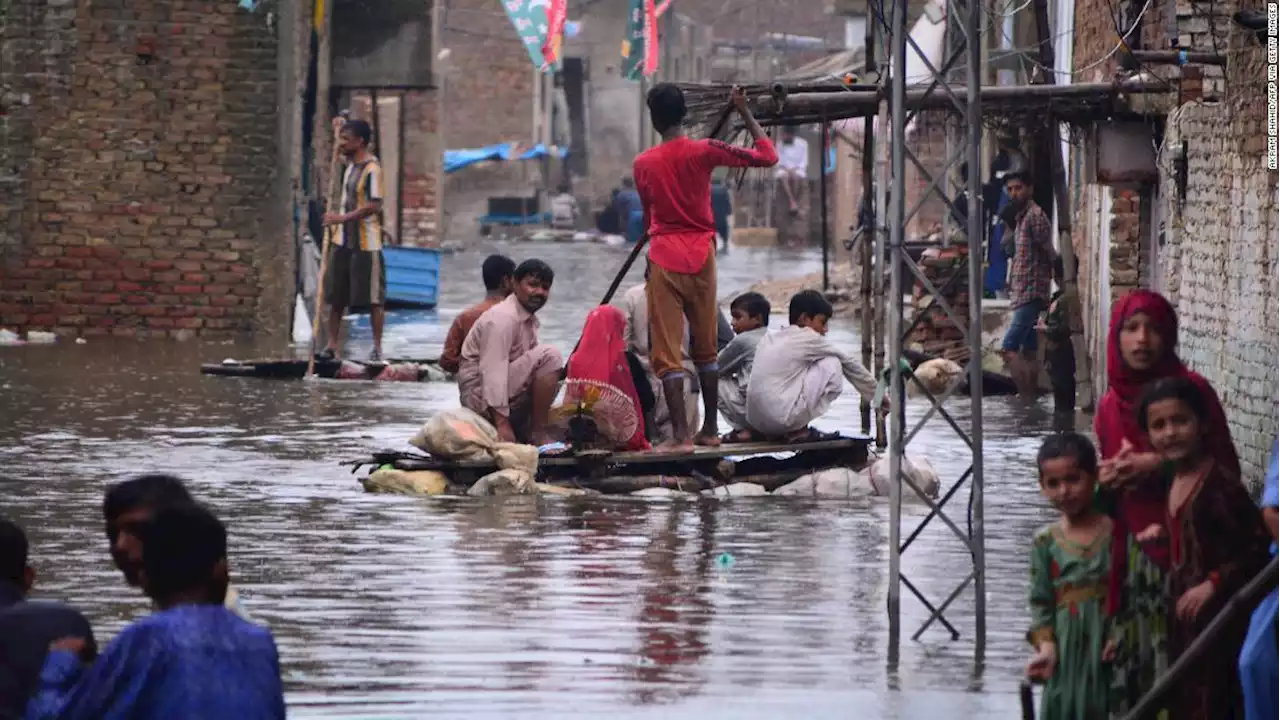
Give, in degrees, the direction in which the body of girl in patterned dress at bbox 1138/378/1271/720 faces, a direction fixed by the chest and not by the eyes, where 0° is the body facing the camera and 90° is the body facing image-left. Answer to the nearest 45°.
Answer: approximately 45°

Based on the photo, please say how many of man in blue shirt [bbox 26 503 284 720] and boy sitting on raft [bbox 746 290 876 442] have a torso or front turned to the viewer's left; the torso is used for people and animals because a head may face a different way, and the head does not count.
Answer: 0

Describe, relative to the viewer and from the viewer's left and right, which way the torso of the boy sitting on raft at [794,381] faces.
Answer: facing away from the viewer and to the right of the viewer

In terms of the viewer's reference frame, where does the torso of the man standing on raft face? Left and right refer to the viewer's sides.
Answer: facing away from the viewer

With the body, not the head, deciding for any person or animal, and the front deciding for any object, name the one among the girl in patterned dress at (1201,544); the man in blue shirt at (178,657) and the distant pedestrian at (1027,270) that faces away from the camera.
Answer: the man in blue shirt

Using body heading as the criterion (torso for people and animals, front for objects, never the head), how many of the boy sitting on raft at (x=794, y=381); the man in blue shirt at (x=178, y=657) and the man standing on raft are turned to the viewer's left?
0

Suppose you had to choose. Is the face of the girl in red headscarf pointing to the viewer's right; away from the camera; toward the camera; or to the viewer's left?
toward the camera

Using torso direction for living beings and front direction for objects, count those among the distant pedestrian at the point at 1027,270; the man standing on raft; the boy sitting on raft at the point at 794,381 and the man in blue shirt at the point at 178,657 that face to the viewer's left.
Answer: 1

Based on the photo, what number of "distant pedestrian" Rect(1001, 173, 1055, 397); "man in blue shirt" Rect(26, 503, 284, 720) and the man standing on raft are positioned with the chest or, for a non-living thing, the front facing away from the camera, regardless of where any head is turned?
2

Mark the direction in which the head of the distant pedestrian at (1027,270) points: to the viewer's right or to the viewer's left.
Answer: to the viewer's left

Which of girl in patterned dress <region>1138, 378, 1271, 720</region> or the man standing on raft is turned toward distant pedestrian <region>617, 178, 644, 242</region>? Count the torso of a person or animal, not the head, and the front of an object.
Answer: the man standing on raft

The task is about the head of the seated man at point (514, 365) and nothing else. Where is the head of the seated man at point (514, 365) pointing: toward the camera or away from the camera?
toward the camera

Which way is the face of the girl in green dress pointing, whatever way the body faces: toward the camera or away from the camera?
toward the camera

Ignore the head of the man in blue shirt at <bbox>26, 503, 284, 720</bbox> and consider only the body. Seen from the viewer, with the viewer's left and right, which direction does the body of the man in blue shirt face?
facing away from the viewer
